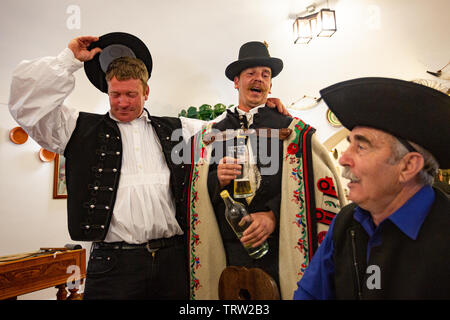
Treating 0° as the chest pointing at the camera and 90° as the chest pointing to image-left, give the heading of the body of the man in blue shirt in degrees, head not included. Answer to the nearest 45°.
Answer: approximately 45°

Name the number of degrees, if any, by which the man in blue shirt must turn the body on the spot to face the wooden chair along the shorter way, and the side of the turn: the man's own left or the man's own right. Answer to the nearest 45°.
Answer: approximately 90° to the man's own right

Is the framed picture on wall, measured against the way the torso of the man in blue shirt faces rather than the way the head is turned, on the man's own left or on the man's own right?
on the man's own right

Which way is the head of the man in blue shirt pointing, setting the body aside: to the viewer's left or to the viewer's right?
to the viewer's left

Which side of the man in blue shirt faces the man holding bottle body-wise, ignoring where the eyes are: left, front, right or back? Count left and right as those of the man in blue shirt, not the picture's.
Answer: right
